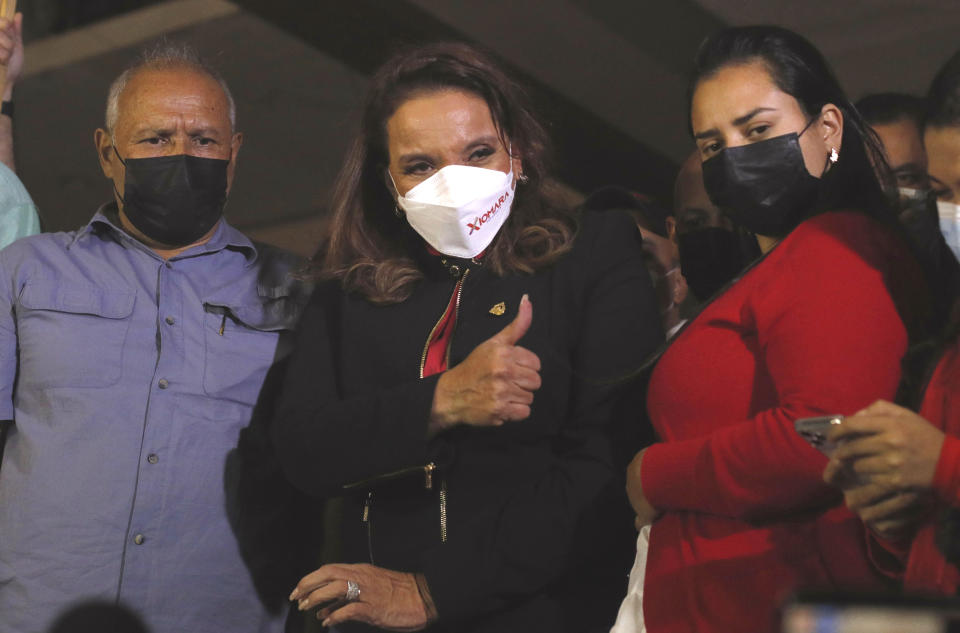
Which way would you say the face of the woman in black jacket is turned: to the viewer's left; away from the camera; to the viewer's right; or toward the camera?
toward the camera

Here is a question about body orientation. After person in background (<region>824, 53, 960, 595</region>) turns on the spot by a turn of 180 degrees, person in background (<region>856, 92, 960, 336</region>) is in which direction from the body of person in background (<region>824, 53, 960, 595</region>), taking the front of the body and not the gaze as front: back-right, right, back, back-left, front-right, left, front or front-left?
front-left

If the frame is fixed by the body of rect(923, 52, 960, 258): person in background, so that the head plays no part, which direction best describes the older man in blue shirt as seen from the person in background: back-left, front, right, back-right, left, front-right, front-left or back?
front-right

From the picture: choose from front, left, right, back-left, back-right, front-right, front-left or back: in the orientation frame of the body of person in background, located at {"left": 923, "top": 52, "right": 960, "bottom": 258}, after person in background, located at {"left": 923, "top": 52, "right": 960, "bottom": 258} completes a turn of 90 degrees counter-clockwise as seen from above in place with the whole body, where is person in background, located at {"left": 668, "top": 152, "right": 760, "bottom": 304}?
back

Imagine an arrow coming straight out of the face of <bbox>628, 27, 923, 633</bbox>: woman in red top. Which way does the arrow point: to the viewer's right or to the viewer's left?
to the viewer's left

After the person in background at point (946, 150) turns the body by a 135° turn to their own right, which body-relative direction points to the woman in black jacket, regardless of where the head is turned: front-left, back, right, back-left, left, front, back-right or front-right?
left

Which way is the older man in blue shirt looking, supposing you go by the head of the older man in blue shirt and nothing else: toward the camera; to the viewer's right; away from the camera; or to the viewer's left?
toward the camera

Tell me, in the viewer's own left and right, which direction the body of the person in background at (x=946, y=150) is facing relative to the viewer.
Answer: facing the viewer and to the left of the viewer

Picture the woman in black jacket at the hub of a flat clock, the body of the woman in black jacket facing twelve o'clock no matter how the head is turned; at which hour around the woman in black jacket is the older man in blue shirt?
The older man in blue shirt is roughly at 4 o'clock from the woman in black jacket.

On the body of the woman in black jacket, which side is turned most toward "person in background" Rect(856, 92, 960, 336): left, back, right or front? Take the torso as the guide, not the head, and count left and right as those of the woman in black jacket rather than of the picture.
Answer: left

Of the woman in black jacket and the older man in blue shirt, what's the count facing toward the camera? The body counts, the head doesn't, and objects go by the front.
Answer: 2

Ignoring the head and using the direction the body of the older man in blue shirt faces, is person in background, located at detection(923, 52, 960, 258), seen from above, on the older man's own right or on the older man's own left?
on the older man's own left

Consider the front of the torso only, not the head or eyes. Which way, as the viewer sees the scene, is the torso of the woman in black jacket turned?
toward the camera

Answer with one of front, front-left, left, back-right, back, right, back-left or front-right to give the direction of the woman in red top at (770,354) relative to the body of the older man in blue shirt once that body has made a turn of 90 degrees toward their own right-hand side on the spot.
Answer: back-left
